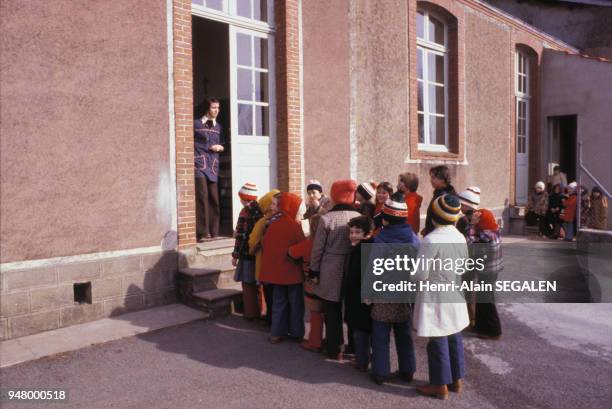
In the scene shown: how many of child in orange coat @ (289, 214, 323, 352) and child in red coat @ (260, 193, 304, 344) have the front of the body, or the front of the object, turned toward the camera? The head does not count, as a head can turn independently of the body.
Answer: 0

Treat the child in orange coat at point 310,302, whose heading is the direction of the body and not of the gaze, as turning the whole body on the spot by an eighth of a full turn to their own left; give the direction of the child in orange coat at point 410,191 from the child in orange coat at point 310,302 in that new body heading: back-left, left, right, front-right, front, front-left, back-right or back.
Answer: back

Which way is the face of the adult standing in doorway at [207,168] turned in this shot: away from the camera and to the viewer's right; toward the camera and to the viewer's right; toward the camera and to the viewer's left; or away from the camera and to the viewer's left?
toward the camera and to the viewer's right

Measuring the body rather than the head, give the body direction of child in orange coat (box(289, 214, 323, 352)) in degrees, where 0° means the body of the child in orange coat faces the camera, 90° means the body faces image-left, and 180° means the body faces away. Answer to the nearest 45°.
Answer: approximately 90°

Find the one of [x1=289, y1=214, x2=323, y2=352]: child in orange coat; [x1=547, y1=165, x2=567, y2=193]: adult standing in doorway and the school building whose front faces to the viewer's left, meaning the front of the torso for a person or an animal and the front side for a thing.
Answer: the child in orange coat

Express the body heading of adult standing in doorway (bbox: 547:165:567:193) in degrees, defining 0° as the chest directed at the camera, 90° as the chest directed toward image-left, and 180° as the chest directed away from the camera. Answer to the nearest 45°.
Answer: approximately 0°

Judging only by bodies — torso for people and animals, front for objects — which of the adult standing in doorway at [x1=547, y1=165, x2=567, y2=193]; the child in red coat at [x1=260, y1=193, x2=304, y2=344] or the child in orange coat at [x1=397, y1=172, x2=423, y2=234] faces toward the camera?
the adult standing in doorway

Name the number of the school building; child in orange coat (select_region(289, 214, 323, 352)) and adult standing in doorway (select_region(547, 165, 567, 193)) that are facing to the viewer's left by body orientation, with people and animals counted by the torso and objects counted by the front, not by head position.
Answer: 1

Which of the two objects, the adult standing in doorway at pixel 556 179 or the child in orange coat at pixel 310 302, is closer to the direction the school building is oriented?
the child in orange coat

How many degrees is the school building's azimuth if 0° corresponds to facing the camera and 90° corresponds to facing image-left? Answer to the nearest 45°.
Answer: approximately 315°
